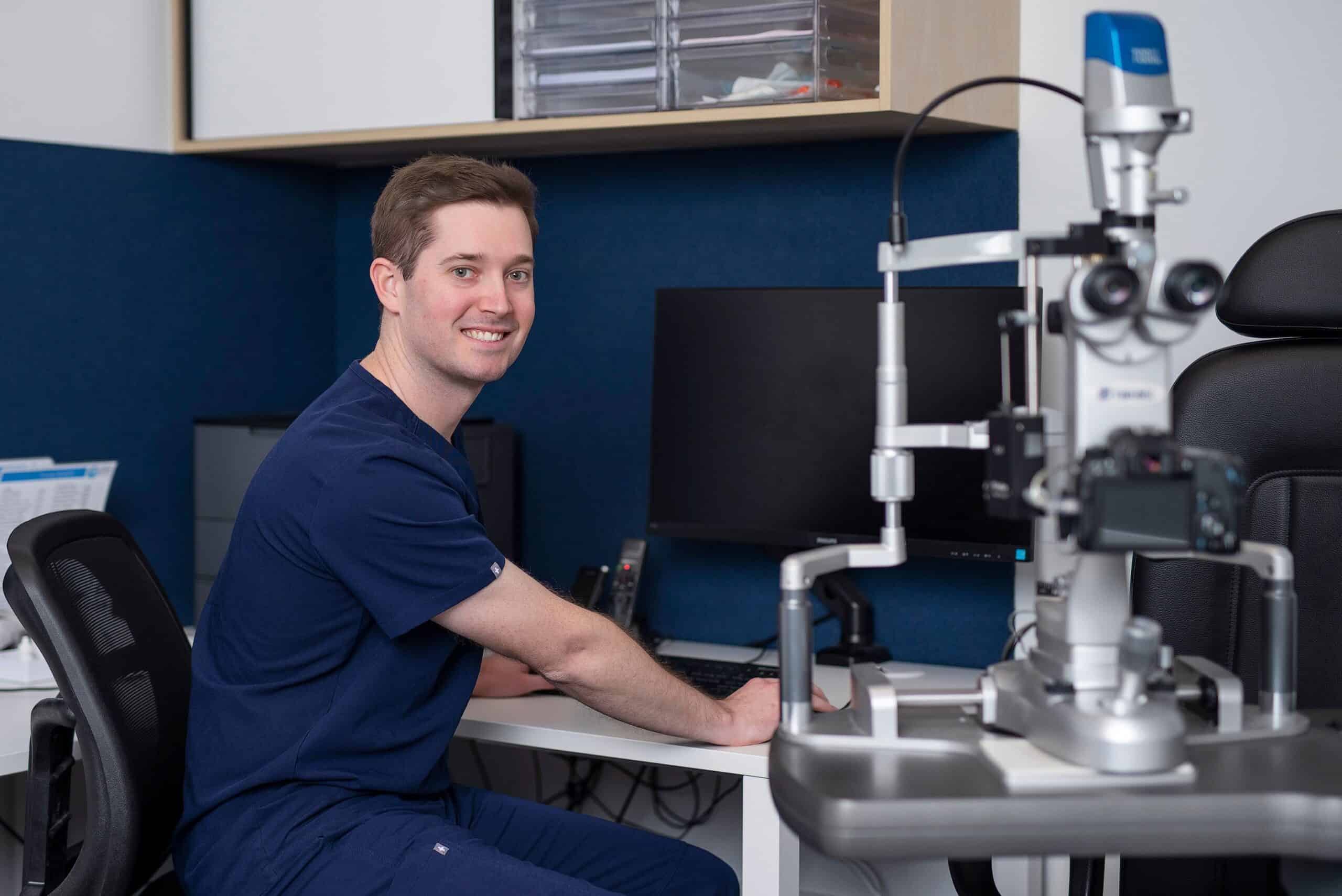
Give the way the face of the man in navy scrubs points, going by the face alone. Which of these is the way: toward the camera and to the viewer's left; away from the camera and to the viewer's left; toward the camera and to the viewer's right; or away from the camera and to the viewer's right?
toward the camera and to the viewer's right

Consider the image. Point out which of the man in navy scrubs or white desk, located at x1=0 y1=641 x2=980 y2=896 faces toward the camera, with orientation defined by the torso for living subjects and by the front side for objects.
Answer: the white desk

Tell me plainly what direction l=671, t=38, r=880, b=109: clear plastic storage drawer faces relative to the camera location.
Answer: facing the viewer and to the left of the viewer

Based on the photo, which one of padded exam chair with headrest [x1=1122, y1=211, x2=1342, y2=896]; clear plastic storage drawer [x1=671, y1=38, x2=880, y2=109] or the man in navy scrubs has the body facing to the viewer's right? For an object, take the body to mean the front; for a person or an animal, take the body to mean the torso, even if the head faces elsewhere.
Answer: the man in navy scrubs

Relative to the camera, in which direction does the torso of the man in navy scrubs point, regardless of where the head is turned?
to the viewer's right

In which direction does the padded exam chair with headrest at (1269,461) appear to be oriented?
toward the camera

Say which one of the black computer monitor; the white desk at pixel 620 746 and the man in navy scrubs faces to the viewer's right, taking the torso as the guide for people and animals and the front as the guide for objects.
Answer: the man in navy scrubs

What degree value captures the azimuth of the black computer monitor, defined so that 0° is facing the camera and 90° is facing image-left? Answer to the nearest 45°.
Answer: approximately 45°

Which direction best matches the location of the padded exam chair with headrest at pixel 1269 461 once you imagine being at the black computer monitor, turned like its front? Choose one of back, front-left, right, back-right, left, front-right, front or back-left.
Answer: left

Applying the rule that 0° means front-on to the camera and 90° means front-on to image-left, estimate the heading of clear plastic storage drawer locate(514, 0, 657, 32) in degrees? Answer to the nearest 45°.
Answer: approximately 45°

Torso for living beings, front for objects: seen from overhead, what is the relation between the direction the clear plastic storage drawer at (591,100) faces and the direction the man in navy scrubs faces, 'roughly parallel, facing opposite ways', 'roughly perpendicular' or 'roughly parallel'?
roughly perpendicular

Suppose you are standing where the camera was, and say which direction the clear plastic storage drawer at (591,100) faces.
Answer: facing the viewer
